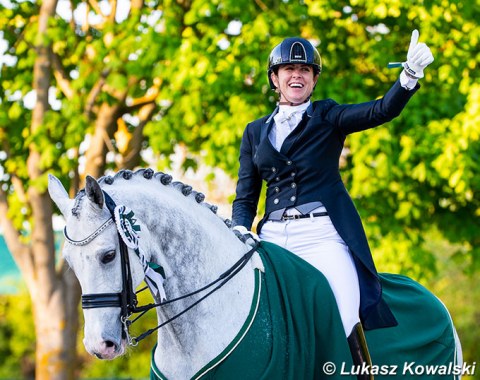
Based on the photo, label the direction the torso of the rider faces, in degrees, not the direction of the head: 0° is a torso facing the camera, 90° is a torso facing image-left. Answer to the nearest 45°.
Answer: approximately 45°

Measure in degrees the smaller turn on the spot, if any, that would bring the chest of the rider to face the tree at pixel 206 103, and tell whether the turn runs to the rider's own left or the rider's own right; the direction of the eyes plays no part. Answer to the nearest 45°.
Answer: approximately 135° to the rider's own right
